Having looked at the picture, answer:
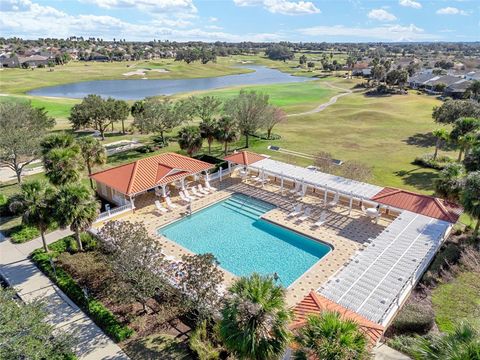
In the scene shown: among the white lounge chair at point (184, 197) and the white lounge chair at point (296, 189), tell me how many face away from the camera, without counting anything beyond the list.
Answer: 0

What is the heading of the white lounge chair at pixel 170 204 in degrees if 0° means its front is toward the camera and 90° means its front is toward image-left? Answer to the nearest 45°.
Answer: approximately 315°

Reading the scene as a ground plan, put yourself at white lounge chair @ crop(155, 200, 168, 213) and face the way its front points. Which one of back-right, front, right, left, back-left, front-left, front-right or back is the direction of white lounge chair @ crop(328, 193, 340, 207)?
front-left

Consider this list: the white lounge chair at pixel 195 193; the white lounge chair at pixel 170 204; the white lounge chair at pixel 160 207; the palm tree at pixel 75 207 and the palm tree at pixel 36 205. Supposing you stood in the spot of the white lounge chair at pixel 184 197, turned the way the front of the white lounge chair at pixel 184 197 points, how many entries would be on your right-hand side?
4

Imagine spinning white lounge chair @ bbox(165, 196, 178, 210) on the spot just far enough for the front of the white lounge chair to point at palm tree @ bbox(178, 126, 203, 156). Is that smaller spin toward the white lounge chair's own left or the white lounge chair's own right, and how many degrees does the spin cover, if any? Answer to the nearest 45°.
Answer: approximately 135° to the white lounge chair's own left

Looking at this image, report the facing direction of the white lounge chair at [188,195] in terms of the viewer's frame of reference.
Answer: facing the viewer and to the right of the viewer

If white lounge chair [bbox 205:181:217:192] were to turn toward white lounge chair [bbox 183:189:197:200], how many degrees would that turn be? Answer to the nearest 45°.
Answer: approximately 90° to its right

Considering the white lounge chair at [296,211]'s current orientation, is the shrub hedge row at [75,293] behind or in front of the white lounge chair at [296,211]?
in front

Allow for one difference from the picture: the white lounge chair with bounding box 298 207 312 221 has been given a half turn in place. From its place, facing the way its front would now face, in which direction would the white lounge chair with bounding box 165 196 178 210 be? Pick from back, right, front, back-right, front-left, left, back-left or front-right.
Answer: back-left

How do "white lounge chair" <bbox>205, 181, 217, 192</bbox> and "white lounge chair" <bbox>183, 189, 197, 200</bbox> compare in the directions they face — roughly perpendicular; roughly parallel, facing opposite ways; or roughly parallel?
roughly parallel

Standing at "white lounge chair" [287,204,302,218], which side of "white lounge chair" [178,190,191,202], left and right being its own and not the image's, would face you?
front

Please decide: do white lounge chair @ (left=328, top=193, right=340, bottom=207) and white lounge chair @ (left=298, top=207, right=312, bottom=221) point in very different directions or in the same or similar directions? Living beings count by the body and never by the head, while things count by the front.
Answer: same or similar directions

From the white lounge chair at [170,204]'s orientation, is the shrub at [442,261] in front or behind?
in front

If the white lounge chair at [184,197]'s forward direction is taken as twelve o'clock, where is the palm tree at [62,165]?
The palm tree is roughly at 4 o'clock from the white lounge chair.

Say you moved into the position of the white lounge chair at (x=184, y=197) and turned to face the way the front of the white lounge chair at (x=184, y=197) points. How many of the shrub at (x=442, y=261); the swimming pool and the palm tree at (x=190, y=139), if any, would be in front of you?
2

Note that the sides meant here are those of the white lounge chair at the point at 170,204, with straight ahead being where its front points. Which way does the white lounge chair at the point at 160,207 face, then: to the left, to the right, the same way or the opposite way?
the same way

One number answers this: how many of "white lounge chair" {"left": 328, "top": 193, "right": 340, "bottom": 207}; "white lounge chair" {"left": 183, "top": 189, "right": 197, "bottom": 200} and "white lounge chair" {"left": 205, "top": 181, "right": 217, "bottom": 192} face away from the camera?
0

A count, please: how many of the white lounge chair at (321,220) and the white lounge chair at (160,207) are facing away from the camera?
0

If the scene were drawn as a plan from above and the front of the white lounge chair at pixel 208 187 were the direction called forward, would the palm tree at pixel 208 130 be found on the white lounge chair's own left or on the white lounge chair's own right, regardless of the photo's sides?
on the white lounge chair's own left

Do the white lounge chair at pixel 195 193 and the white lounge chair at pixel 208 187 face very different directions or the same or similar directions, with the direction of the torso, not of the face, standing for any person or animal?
same or similar directions

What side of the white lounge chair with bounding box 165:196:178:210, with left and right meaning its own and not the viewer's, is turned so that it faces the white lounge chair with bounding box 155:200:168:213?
right

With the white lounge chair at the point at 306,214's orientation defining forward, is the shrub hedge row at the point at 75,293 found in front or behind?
in front

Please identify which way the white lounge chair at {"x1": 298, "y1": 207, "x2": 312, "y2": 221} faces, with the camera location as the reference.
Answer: facing the viewer and to the left of the viewer
